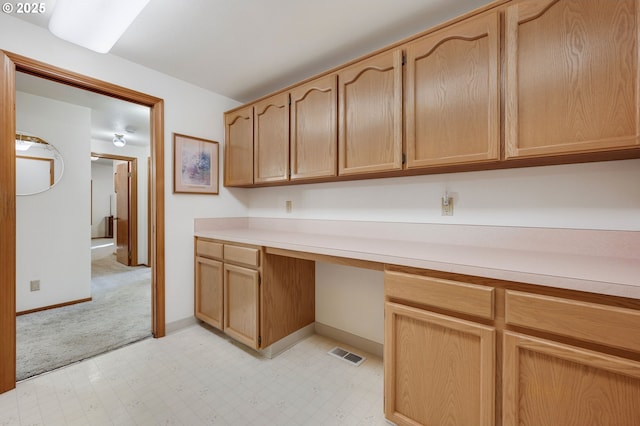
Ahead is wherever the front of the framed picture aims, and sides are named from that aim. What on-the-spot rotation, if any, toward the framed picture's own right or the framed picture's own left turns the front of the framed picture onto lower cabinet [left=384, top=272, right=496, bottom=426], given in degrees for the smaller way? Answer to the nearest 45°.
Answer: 0° — it already faces it

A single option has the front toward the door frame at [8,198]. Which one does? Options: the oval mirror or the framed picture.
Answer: the oval mirror

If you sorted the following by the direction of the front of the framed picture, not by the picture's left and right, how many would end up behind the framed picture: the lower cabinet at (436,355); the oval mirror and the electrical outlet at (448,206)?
1

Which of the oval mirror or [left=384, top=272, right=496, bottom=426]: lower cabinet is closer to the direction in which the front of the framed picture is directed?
the lower cabinet

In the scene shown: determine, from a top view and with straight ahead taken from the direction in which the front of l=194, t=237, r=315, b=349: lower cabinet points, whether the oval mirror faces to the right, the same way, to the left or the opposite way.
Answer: to the left

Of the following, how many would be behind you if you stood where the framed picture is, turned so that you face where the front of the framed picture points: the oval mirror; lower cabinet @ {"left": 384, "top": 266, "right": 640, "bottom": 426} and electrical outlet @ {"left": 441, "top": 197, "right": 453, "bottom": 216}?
1

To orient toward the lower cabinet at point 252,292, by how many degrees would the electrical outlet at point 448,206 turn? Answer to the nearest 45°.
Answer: approximately 90° to its right

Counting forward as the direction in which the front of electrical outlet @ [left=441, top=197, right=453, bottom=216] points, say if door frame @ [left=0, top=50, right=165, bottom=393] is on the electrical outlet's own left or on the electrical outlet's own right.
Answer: on the electrical outlet's own right

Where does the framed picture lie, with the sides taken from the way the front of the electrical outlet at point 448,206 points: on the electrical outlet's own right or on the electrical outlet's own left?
on the electrical outlet's own right

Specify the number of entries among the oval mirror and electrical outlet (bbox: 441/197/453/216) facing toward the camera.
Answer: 2

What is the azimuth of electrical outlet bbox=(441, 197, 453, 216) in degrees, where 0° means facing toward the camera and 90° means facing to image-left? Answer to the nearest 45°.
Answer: approximately 0°

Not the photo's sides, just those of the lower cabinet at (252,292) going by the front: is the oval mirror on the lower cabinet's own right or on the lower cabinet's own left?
on the lower cabinet's own right

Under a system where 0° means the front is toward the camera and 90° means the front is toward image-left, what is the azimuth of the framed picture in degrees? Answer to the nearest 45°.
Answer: approximately 315°
